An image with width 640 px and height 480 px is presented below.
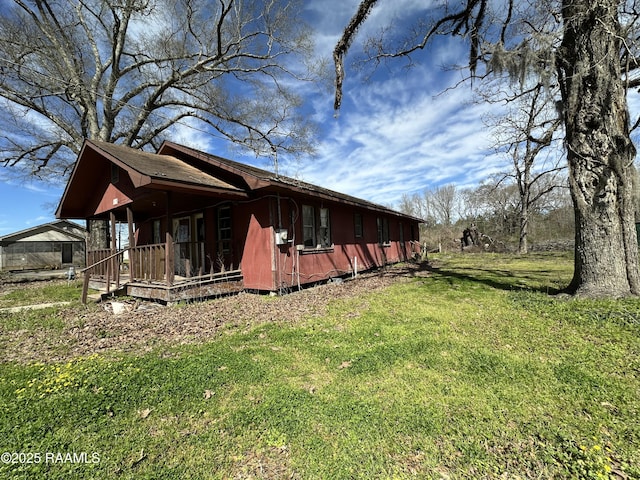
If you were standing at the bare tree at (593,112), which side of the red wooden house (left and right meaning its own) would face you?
left

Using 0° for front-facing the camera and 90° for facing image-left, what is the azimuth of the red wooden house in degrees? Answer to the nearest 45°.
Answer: approximately 45°
